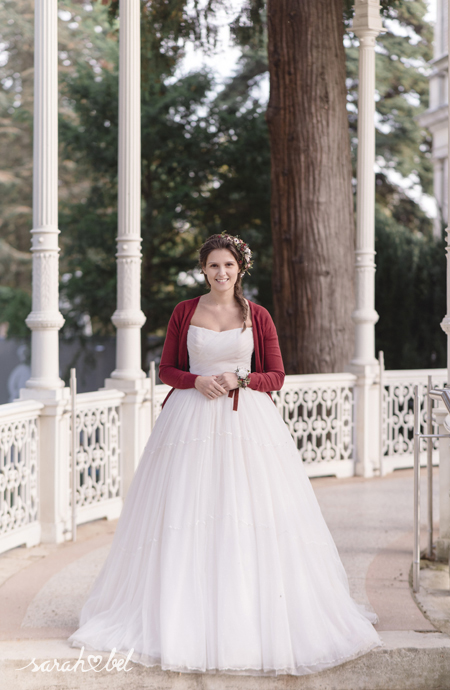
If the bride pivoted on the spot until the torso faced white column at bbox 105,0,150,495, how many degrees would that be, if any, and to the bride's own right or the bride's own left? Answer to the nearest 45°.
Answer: approximately 180°

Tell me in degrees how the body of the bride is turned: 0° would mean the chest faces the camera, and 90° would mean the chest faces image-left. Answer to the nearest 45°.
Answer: approximately 0°

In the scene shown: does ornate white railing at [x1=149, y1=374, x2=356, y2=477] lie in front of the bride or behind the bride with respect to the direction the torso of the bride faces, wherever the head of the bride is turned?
behind

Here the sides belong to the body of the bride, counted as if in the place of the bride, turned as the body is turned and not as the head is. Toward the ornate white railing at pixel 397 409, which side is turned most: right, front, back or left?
back

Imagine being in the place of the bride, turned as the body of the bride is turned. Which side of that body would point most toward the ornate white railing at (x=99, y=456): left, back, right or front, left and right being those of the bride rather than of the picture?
back

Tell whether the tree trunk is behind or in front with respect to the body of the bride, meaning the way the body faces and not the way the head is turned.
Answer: behind

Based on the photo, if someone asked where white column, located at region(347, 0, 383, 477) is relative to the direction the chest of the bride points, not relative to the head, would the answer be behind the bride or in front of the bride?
behind

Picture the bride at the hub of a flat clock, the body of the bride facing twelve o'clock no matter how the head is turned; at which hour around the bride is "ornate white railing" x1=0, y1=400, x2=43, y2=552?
The ornate white railing is roughly at 5 o'clock from the bride.
